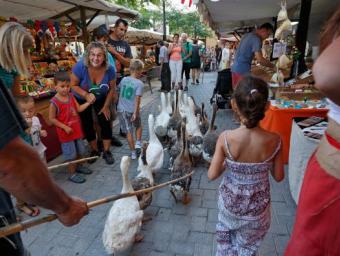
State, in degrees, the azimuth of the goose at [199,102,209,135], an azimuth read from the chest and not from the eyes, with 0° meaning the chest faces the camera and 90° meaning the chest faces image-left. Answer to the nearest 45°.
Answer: approximately 180°

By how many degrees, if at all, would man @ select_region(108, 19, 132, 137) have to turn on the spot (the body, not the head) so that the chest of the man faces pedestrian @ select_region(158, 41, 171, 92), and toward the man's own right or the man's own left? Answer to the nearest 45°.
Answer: approximately 135° to the man's own left

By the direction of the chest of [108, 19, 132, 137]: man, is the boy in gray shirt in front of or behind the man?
in front

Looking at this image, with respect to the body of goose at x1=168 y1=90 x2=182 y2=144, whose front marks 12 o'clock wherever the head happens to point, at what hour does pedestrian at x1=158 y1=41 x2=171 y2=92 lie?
The pedestrian is roughly at 12 o'clock from the goose.

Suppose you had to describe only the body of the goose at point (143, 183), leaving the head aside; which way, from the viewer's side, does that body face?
away from the camera

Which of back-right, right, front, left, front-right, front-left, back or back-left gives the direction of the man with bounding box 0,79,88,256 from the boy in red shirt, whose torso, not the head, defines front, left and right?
front-right

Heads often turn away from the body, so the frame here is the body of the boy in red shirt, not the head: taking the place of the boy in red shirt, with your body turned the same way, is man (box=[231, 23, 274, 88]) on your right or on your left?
on your left

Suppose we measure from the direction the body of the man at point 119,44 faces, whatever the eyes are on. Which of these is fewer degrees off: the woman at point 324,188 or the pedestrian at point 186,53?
the woman

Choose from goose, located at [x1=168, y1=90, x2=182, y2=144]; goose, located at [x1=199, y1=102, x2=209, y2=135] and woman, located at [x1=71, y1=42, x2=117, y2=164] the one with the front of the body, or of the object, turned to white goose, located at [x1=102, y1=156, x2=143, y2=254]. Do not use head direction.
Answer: the woman

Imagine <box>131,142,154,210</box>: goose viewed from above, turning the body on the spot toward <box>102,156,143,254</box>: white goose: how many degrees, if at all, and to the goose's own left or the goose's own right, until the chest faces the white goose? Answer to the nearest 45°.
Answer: approximately 180°
